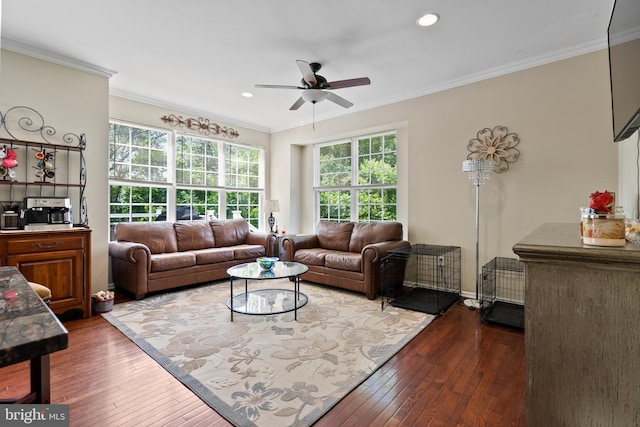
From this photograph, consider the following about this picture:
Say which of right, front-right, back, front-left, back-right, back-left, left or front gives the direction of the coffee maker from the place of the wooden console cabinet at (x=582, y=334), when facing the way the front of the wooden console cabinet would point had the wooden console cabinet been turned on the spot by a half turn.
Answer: back

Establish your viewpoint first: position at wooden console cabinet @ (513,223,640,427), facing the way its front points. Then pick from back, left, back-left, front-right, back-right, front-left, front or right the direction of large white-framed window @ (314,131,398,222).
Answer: front-right

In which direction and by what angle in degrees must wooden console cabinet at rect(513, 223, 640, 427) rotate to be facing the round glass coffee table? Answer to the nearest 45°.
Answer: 0° — it already faces it

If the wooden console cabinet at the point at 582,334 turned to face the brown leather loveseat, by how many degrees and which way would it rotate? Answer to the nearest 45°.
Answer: approximately 45° to its right

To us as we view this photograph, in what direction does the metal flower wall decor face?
facing the viewer

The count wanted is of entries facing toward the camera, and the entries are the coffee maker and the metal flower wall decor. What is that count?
2

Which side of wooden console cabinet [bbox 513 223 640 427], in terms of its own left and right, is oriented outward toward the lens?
left

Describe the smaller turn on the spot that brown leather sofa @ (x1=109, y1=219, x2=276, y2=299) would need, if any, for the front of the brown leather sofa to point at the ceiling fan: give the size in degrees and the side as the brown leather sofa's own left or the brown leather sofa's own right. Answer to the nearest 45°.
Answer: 0° — it already faces it

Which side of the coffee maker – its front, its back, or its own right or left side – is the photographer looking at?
front

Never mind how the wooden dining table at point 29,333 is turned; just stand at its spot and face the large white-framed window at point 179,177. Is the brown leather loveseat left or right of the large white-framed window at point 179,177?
right

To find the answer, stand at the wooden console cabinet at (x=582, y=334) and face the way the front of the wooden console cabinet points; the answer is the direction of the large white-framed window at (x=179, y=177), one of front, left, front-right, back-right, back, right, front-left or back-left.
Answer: front

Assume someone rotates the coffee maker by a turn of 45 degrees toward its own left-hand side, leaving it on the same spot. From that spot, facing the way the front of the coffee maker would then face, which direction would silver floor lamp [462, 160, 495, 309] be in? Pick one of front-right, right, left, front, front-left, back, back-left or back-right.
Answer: front

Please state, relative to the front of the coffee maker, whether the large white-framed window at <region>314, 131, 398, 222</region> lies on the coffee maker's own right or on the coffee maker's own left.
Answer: on the coffee maker's own left

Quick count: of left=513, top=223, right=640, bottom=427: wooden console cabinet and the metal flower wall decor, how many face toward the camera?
1

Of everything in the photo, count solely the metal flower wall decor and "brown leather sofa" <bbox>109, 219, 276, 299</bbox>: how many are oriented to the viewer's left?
0
